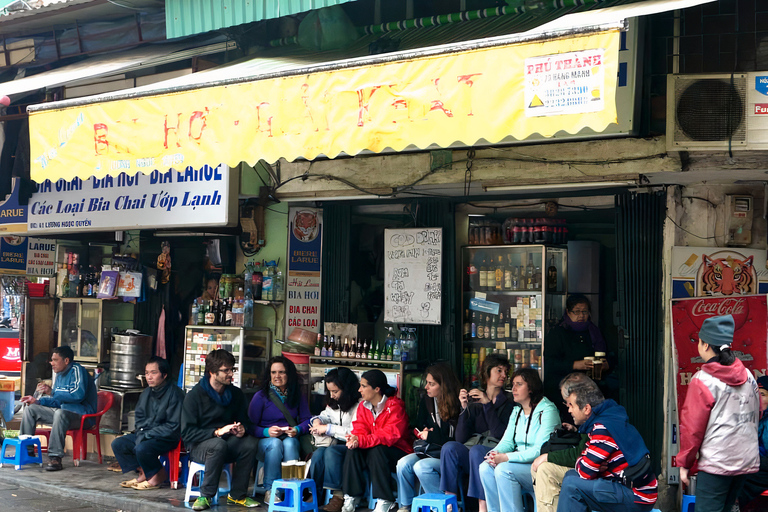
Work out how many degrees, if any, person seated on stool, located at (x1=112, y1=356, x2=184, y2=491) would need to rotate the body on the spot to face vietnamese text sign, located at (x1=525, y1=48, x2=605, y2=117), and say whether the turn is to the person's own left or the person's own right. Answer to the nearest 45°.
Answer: approximately 90° to the person's own left

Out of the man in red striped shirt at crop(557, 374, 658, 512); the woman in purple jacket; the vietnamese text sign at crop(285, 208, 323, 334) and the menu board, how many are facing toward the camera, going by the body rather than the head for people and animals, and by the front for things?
3

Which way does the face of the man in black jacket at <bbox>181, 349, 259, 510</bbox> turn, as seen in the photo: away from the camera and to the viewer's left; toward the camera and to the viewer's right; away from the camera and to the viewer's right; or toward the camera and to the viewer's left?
toward the camera and to the viewer's right

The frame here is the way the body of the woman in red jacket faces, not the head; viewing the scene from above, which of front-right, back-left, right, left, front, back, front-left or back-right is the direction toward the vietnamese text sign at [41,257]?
right

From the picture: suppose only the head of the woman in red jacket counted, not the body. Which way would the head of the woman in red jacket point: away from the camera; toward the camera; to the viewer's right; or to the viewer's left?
to the viewer's left

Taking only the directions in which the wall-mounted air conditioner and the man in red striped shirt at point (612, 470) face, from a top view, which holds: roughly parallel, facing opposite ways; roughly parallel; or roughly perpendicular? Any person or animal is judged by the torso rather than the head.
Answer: roughly perpendicular

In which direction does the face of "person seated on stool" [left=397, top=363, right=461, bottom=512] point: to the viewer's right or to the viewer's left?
to the viewer's left

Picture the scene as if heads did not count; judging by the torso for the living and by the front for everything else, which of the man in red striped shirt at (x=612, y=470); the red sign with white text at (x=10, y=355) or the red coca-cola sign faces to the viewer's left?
the man in red striped shirt

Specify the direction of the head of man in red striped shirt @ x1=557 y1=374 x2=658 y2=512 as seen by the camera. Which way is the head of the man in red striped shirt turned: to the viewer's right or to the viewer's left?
to the viewer's left
